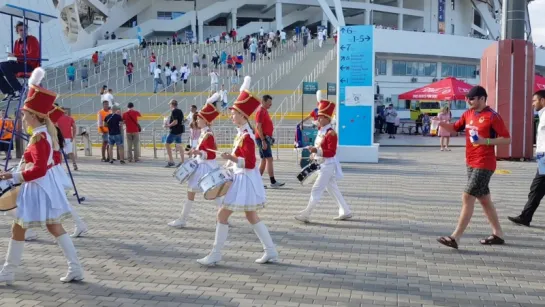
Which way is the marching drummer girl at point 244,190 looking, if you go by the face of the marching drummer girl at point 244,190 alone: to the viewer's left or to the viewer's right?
to the viewer's left

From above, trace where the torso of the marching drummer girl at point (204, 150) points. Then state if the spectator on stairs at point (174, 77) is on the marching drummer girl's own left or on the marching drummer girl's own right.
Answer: on the marching drummer girl's own right

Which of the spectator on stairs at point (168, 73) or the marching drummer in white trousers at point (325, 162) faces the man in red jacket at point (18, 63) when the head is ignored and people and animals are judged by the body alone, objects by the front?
the marching drummer in white trousers

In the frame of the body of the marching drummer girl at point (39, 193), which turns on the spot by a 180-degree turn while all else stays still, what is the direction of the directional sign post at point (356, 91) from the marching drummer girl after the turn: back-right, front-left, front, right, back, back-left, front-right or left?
front-left

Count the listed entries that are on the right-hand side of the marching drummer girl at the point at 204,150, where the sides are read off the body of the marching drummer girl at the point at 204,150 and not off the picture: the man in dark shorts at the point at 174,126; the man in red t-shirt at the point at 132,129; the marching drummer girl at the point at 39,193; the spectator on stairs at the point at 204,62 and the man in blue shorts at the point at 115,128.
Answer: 4

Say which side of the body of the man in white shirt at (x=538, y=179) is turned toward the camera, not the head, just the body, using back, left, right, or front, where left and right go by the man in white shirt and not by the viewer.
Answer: left

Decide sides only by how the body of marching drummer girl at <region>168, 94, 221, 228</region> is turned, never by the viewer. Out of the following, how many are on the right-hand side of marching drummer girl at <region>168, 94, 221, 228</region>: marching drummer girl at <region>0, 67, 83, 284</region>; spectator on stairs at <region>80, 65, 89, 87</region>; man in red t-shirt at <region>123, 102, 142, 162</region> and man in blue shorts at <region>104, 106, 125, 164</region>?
3

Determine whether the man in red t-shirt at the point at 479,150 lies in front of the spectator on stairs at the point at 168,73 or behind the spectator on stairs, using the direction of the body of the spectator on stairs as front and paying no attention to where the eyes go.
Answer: behind

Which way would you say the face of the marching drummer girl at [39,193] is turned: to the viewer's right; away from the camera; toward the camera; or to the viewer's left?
to the viewer's left

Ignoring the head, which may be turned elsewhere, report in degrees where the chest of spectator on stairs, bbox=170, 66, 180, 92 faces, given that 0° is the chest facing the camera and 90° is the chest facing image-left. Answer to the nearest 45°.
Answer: approximately 180°

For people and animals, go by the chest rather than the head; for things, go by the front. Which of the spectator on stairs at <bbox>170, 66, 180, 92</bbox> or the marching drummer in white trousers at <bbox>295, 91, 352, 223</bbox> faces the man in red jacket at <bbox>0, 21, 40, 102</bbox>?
the marching drummer in white trousers

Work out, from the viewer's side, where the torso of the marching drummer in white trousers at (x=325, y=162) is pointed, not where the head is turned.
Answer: to the viewer's left

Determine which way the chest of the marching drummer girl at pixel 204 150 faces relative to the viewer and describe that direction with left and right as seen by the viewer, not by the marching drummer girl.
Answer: facing to the left of the viewer

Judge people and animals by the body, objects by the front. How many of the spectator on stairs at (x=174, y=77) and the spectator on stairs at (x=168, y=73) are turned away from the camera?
2

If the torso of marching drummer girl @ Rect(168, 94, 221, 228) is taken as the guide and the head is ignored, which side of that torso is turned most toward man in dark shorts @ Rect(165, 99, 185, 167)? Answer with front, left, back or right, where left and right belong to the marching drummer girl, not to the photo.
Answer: right

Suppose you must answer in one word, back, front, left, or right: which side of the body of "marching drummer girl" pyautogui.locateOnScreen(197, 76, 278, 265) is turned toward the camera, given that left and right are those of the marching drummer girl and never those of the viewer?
left
